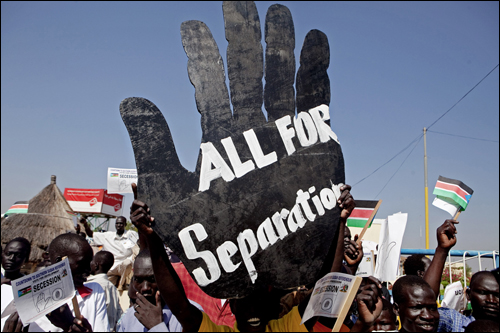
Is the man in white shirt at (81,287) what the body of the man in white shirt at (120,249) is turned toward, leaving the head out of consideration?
yes

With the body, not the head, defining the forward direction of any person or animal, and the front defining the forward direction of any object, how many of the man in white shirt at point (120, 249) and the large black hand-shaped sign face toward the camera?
2

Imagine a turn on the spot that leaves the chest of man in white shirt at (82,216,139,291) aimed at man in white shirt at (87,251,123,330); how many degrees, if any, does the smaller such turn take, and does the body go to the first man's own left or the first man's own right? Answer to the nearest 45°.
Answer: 0° — they already face them

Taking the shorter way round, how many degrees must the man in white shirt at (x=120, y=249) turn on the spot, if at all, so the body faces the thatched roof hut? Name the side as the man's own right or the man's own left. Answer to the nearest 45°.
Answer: approximately 135° to the man's own right

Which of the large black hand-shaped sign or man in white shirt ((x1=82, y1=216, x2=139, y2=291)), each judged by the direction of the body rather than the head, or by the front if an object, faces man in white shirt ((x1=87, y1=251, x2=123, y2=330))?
man in white shirt ((x1=82, y1=216, x2=139, y2=291))

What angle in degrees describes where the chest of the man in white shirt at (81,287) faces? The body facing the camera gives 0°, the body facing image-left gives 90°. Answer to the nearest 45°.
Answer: approximately 45°

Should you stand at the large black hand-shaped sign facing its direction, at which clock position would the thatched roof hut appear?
The thatched roof hut is roughly at 5 o'clock from the large black hand-shaped sign.

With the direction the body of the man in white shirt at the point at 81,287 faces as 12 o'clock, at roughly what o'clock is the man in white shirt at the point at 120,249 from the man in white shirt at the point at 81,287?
the man in white shirt at the point at 120,249 is roughly at 5 o'clock from the man in white shirt at the point at 81,287.
